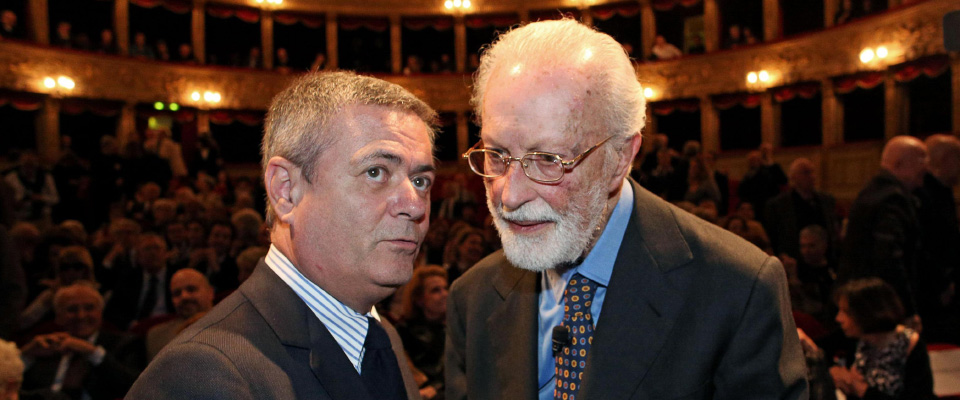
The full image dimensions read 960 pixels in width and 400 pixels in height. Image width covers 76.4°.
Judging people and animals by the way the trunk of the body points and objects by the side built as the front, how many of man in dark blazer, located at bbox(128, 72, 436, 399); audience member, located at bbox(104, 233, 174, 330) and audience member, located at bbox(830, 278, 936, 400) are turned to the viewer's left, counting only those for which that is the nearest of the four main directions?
1

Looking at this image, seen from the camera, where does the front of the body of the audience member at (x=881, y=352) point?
to the viewer's left

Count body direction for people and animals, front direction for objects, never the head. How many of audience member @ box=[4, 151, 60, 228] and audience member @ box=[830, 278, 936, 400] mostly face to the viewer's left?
1

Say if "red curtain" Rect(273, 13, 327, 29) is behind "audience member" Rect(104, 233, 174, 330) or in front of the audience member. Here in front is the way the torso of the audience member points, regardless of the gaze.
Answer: behind

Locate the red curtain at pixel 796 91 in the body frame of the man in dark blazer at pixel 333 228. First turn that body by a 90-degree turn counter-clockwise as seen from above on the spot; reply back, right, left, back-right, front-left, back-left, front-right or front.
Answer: front

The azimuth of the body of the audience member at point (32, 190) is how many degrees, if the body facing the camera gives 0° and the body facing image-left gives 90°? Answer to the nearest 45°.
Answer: approximately 0°

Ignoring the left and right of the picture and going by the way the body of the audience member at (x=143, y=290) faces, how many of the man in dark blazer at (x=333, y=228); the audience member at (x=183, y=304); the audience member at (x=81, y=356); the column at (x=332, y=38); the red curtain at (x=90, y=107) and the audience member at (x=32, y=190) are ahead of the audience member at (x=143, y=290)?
3

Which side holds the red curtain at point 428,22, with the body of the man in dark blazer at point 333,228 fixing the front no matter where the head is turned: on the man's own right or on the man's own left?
on the man's own left

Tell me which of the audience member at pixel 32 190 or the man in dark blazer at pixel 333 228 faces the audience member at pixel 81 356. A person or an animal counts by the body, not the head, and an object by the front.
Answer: the audience member at pixel 32 190

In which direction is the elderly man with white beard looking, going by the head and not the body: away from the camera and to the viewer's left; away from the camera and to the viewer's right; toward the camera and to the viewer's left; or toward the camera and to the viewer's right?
toward the camera and to the viewer's left

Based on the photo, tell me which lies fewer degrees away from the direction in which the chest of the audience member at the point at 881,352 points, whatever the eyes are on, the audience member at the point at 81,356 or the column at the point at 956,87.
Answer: the audience member
